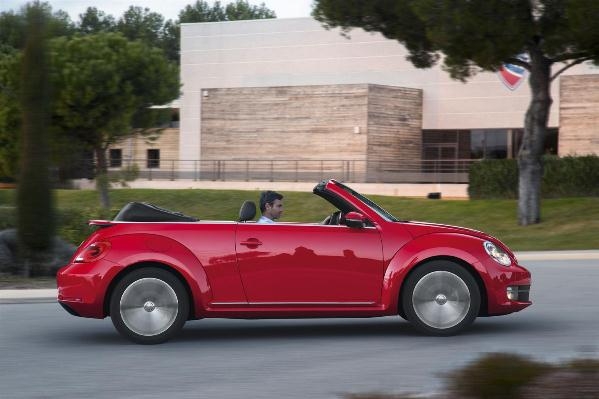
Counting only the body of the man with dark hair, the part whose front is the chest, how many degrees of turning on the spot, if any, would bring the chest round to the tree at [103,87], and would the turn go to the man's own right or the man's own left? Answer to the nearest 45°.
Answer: approximately 90° to the man's own left

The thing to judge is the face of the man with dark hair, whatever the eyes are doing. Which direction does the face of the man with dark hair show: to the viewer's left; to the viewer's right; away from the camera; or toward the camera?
to the viewer's right

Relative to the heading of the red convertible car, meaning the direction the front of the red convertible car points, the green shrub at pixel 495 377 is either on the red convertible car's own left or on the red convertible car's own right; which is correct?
on the red convertible car's own right

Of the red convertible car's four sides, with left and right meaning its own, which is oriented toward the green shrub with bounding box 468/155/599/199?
left

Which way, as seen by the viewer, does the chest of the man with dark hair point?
to the viewer's right

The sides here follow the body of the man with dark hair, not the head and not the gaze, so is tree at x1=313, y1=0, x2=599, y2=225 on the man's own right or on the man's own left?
on the man's own left

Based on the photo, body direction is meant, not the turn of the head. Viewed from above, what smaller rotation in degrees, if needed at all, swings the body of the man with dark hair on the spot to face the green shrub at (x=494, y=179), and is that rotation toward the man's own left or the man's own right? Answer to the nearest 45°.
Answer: approximately 90° to the man's own left

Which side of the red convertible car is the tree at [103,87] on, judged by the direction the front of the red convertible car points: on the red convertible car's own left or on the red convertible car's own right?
on the red convertible car's own left

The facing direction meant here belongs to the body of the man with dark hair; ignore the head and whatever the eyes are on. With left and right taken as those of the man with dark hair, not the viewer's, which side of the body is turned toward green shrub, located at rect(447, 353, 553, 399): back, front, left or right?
right

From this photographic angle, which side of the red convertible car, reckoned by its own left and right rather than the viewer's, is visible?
right
